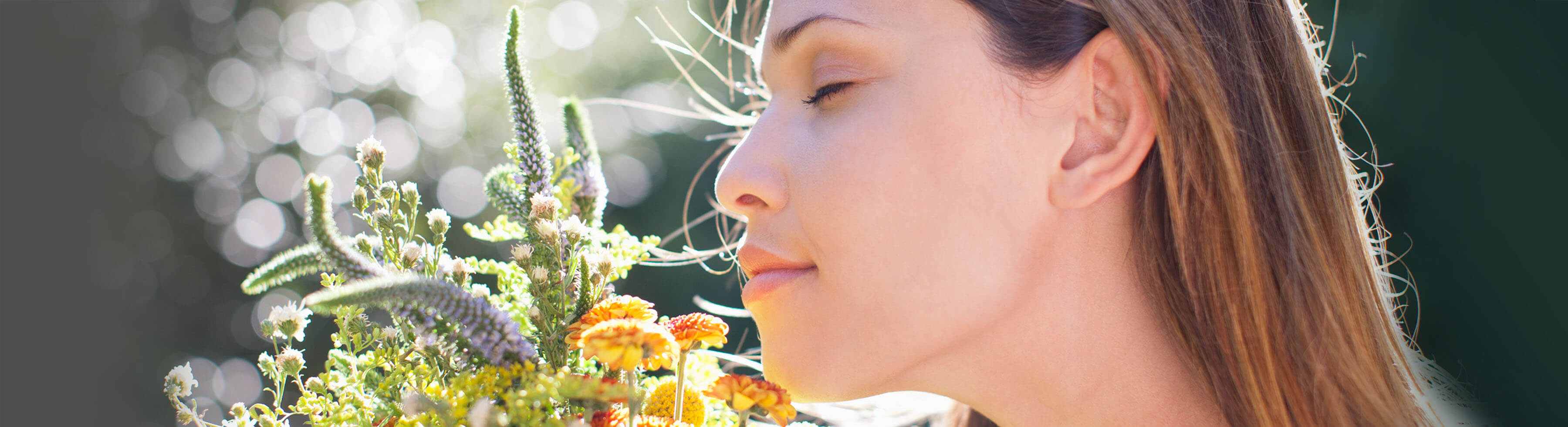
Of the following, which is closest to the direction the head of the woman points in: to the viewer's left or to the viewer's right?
to the viewer's left

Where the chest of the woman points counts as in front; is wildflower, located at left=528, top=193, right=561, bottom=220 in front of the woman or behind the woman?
in front

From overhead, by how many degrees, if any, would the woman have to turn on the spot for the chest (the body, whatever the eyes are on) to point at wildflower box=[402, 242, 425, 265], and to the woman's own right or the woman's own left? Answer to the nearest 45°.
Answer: approximately 45° to the woman's own left

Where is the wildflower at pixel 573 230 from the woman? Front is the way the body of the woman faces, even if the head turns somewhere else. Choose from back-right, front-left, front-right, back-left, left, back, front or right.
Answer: front-left

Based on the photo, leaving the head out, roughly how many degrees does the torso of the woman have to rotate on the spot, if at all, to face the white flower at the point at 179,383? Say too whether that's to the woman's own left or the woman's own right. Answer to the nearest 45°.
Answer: approximately 45° to the woman's own left

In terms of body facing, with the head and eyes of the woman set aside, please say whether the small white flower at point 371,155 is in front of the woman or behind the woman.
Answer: in front

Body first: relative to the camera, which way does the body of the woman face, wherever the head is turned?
to the viewer's left

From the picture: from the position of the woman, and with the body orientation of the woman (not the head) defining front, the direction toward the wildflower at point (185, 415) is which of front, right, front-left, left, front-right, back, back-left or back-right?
front-left

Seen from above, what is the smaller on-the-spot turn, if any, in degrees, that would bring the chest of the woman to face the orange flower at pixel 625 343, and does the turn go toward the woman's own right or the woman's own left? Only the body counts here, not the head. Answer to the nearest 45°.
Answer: approximately 45° to the woman's own left

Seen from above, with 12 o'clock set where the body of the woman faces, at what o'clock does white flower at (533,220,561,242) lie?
The white flower is roughly at 11 o'clock from the woman.
